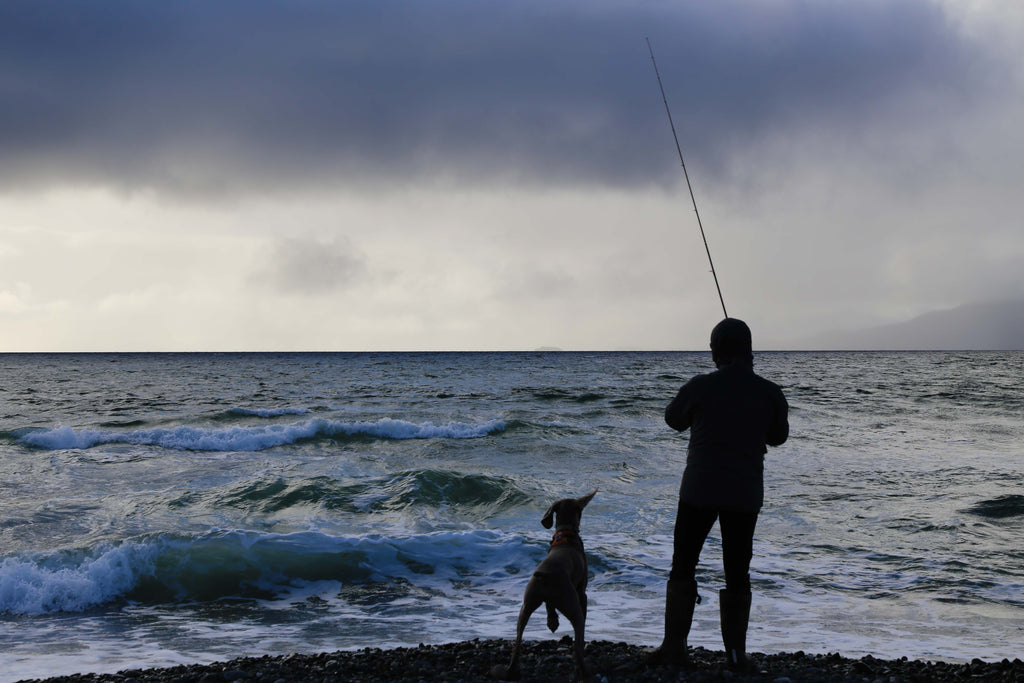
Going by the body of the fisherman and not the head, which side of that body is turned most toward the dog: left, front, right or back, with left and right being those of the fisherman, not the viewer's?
left

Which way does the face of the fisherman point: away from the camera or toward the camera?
away from the camera

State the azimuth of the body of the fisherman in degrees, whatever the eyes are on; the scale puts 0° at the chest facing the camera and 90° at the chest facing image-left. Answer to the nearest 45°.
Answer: approximately 180°
